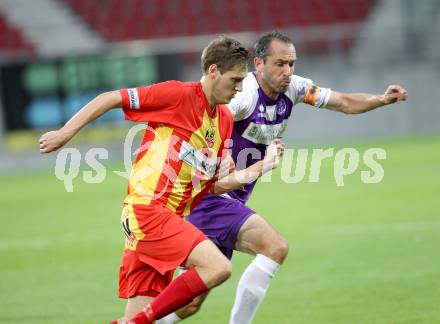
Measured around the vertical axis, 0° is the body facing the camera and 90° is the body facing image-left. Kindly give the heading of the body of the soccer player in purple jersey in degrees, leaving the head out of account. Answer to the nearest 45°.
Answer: approximately 315°

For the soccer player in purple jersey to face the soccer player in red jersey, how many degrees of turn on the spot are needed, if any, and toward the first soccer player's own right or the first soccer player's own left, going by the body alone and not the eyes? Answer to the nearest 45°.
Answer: approximately 90° to the first soccer player's own right

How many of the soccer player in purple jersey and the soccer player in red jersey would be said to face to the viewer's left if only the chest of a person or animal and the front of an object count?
0
